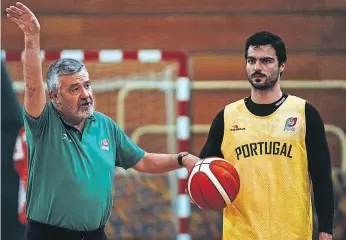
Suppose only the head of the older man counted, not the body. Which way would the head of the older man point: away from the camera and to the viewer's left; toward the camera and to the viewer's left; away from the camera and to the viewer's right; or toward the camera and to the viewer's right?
toward the camera and to the viewer's right

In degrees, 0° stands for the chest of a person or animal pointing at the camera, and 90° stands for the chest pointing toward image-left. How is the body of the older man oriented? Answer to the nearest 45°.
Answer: approximately 315°

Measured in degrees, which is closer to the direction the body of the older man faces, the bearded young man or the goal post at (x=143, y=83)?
the bearded young man

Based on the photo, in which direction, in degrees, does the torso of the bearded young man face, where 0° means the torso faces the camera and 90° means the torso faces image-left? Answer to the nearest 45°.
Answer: approximately 0°

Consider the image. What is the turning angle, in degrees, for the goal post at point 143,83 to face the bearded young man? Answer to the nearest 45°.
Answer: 0° — it already faces them

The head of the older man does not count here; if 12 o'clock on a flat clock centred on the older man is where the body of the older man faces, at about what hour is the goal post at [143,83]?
The goal post is roughly at 8 o'clock from the older man.

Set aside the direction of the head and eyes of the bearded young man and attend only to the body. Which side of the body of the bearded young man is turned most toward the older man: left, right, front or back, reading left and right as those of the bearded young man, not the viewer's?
right

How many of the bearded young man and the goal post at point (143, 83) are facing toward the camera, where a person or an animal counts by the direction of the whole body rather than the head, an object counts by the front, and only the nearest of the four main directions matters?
2
